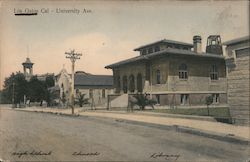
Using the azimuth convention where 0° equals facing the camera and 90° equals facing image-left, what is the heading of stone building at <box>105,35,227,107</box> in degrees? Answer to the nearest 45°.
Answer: approximately 45°
